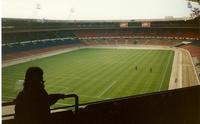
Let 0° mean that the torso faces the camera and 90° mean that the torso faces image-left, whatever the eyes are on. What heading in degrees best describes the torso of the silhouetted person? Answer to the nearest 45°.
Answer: approximately 225°
